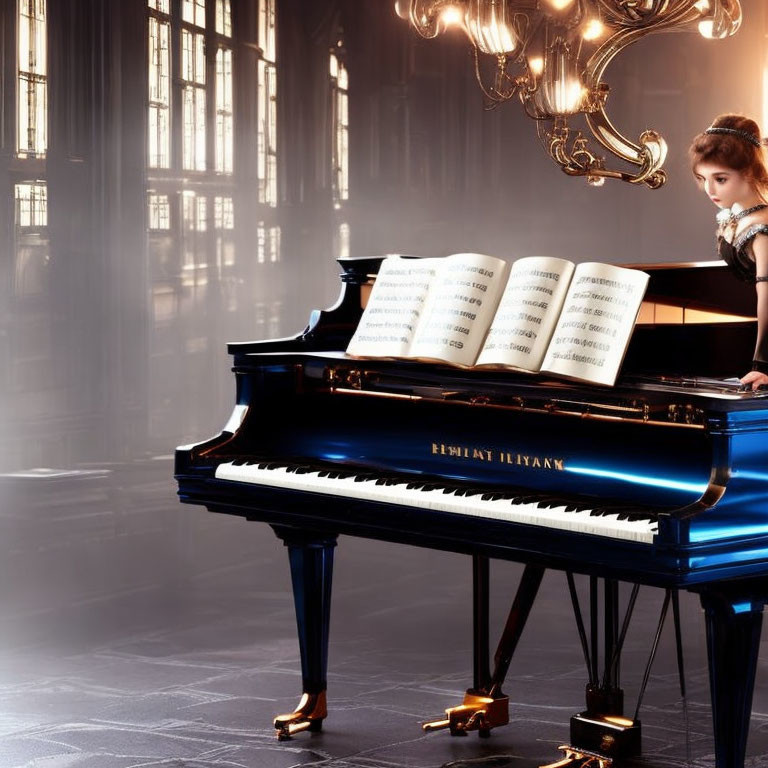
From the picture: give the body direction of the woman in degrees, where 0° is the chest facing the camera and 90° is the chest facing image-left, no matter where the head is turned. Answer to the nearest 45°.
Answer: approximately 45°

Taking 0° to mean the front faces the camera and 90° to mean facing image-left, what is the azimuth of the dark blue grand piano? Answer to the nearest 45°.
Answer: approximately 45°

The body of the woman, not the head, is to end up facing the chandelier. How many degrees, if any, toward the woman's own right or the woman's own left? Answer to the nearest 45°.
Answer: approximately 90° to the woman's own right

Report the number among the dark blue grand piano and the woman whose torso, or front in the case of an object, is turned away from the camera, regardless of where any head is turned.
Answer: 0
